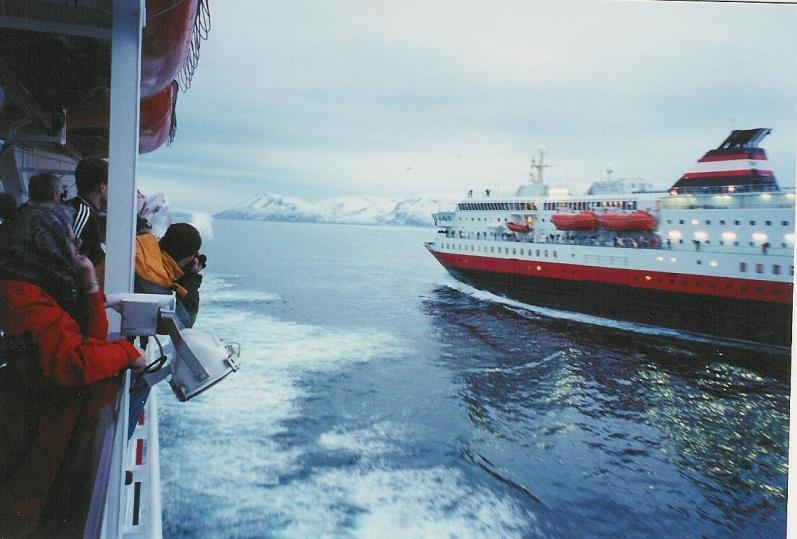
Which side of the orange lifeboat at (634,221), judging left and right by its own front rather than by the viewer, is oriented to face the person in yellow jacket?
left

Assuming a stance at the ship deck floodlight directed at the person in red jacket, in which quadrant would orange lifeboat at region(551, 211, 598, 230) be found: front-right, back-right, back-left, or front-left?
back-right

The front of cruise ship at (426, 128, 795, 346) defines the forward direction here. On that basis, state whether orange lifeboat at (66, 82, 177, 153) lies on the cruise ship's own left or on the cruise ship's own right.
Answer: on the cruise ship's own left

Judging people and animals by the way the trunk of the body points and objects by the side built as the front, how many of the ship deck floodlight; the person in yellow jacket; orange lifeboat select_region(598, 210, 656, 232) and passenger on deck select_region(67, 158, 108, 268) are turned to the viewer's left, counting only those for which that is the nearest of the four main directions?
1

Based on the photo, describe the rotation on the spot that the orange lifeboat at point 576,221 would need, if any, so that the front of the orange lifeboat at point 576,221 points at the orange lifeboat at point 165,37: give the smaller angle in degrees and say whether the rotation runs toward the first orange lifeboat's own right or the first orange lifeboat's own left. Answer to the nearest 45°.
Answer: approximately 90° to the first orange lifeboat's own left

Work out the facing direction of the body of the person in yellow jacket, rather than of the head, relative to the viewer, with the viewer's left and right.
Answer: facing to the right of the viewer

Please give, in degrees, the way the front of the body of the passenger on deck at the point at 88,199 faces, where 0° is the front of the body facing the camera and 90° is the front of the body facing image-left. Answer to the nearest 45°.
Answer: approximately 225°

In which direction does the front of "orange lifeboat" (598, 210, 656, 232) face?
to the viewer's left

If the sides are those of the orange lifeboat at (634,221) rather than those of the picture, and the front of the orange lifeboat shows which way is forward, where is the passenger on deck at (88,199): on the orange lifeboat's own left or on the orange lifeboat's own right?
on the orange lifeboat's own left

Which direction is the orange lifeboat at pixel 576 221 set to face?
to the viewer's left

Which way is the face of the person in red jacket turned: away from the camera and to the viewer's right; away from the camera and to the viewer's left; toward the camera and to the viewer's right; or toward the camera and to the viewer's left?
away from the camera and to the viewer's right

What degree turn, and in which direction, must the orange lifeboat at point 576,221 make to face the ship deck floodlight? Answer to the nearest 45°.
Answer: approximately 90° to its left

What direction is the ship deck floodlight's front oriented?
to the viewer's right
